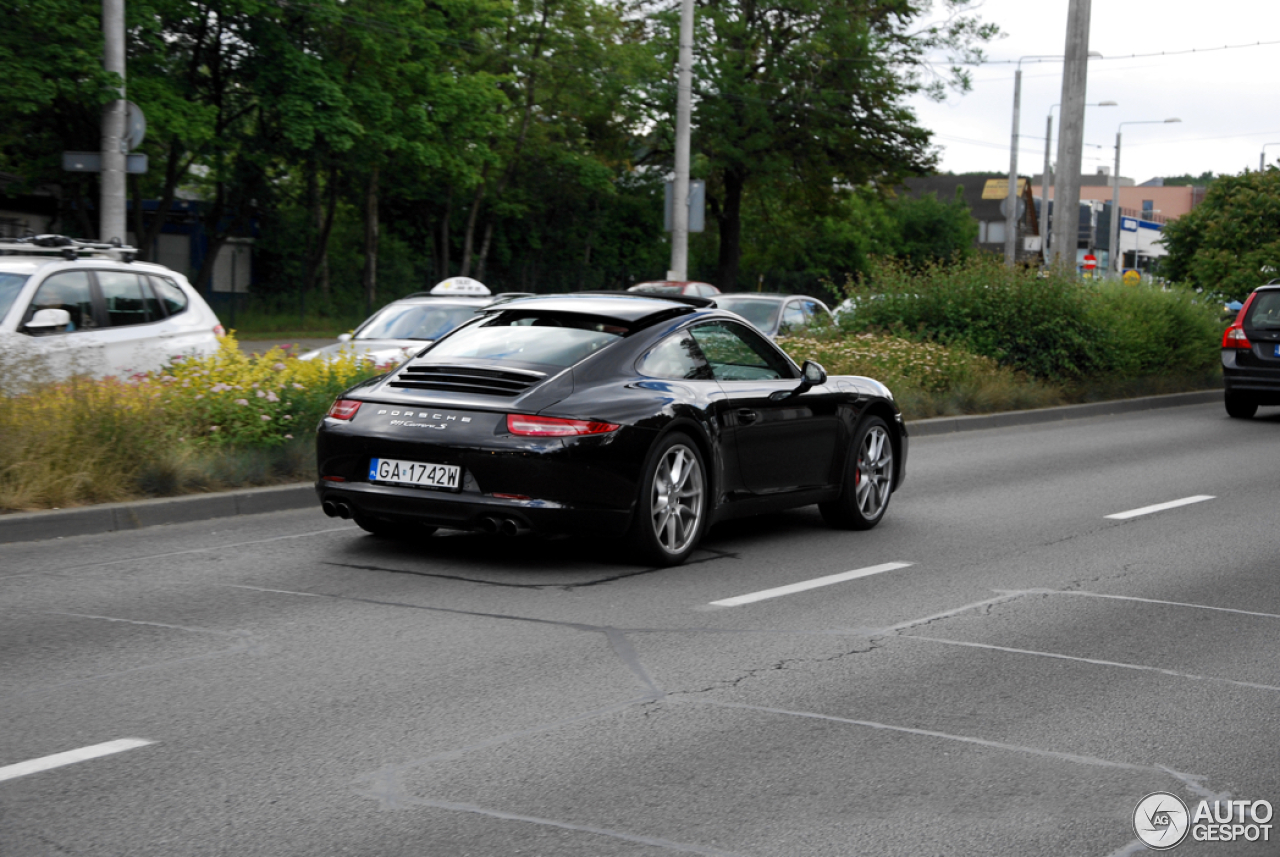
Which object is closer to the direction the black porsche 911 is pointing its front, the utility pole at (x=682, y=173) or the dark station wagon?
the dark station wagon

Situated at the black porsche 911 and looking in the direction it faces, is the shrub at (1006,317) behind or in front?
in front

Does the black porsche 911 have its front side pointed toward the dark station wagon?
yes

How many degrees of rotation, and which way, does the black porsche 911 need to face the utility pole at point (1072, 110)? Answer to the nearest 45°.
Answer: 0° — it already faces it

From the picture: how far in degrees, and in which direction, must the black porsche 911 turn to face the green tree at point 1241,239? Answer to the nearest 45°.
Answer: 0° — it already faces it

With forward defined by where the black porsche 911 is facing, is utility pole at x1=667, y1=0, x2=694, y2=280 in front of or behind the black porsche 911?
in front

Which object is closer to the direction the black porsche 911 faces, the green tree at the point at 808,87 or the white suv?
the green tree

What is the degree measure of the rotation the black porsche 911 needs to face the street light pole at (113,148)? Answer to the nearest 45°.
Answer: approximately 90° to its left

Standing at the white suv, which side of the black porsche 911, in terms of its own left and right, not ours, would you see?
left

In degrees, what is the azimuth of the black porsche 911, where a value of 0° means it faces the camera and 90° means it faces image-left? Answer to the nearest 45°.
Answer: approximately 225°

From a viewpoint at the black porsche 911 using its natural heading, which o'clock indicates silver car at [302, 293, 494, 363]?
The silver car is roughly at 10 o'clock from the black porsche 911.

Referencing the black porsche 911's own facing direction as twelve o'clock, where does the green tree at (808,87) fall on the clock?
The green tree is roughly at 11 o'clock from the black porsche 911.

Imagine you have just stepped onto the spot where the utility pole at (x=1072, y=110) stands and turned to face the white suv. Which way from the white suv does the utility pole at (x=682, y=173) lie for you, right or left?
right
